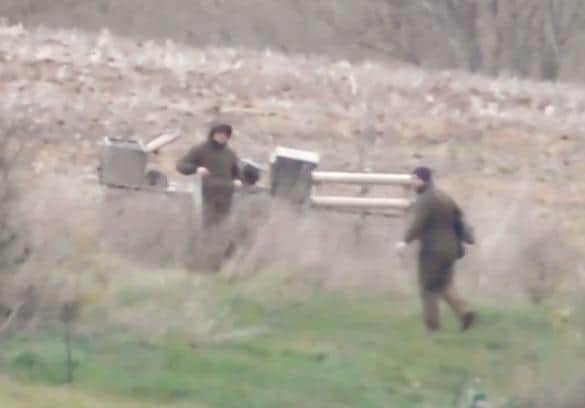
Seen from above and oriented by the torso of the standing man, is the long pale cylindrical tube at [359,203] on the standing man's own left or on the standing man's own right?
on the standing man's own left

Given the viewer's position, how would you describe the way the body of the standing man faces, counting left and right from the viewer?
facing the viewer

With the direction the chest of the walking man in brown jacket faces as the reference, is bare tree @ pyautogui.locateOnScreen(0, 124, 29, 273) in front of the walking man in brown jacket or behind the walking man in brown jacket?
in front

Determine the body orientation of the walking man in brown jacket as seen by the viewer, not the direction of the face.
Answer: to the viewer's left

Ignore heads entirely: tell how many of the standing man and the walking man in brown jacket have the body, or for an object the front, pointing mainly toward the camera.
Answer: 1

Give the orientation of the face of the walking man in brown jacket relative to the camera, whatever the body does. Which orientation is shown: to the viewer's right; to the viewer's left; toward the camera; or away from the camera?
to the viewer's left

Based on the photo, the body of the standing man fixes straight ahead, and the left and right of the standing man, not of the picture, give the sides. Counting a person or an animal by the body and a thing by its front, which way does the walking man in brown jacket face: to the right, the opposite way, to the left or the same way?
to the right

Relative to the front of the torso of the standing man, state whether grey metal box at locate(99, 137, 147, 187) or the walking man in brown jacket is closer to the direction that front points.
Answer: the walking man in brown jacket
